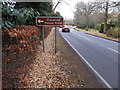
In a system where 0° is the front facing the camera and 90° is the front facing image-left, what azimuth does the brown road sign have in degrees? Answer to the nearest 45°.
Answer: approximately 0°
